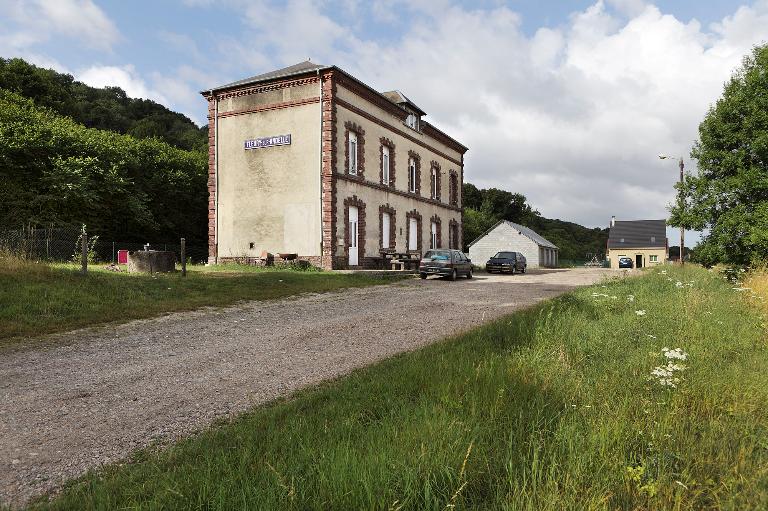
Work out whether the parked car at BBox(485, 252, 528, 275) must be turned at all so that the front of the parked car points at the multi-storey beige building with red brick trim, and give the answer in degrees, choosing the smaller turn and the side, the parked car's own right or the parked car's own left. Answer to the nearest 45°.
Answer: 0° — it already faces it

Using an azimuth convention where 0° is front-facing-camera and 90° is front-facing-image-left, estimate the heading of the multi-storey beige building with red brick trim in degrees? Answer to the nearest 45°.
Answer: approximately 315°

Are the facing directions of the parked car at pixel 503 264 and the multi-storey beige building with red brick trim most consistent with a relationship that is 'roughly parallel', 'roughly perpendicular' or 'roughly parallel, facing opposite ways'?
roughly perpendicular

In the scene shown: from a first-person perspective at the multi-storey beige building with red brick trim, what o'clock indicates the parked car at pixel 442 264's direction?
The parked car is roughly at 11 o'clock from the multi-storey beige building with red brick trim.

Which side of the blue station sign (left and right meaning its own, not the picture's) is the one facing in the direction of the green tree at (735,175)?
left

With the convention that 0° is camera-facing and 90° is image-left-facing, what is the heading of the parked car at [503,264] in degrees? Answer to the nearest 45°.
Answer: approximately 45°

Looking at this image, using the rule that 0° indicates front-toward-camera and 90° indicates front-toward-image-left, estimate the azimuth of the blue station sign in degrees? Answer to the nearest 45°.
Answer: approximately 45°

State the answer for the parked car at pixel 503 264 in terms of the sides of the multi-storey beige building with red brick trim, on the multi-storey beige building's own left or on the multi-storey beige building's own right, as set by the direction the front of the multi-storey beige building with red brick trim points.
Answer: on the multi-storey beige building's own left

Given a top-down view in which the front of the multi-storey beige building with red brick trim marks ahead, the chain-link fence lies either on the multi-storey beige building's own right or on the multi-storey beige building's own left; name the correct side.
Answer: on the multi-storey beige building's own right
